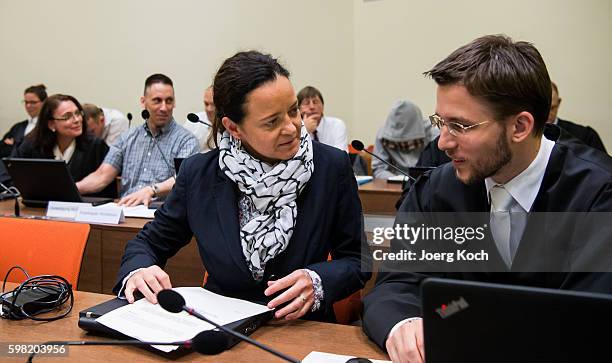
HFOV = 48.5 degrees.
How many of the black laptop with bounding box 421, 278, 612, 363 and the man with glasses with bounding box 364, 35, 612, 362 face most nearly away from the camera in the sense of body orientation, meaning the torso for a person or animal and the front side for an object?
1

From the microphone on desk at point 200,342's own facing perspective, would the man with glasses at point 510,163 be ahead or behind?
ahead

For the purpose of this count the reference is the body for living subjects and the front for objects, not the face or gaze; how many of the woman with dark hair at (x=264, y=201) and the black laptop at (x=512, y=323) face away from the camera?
1

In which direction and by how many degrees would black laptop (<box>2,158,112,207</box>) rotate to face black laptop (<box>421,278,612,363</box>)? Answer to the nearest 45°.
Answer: approximately 135° to its right

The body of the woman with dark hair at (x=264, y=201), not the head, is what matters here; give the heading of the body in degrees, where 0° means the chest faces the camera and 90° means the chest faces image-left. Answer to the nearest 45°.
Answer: approximately 0°

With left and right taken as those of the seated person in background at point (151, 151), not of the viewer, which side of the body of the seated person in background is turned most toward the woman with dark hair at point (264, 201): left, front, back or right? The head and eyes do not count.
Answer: front

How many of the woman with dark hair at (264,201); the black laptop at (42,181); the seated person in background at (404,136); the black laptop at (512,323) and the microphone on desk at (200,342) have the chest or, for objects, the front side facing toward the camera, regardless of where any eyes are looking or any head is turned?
2

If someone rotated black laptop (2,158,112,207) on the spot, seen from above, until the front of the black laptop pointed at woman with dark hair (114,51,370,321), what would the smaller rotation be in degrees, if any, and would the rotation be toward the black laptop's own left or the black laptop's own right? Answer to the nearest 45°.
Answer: approximately 135° to the black laptop's own right

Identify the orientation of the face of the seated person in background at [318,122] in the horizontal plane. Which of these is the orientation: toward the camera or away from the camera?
toward the camera

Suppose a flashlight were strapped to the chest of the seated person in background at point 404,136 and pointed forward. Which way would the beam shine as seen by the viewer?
toward the camera

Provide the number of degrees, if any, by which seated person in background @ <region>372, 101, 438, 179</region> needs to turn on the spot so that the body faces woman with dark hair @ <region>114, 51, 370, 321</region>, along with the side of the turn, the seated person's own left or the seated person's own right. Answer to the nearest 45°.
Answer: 0° — they already face them

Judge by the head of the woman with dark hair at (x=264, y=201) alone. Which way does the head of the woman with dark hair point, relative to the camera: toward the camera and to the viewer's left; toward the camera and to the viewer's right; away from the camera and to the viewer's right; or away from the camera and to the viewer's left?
toward the camera and to the viewer's right

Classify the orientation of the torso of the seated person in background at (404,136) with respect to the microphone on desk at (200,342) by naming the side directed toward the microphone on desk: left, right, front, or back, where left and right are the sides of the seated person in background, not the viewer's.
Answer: front

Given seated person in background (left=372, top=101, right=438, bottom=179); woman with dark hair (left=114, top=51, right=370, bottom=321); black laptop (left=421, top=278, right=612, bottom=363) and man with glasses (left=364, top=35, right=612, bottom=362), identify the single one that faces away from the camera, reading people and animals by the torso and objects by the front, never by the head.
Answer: the black laptop

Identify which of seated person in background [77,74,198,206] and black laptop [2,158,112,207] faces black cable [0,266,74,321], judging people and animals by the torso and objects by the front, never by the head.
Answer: the seated person in background

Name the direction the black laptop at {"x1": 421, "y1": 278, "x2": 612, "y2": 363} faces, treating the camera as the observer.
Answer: facing away from the viewer

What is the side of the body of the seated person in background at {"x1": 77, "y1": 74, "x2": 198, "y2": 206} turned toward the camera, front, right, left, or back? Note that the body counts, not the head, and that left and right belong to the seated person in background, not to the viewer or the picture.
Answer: front
